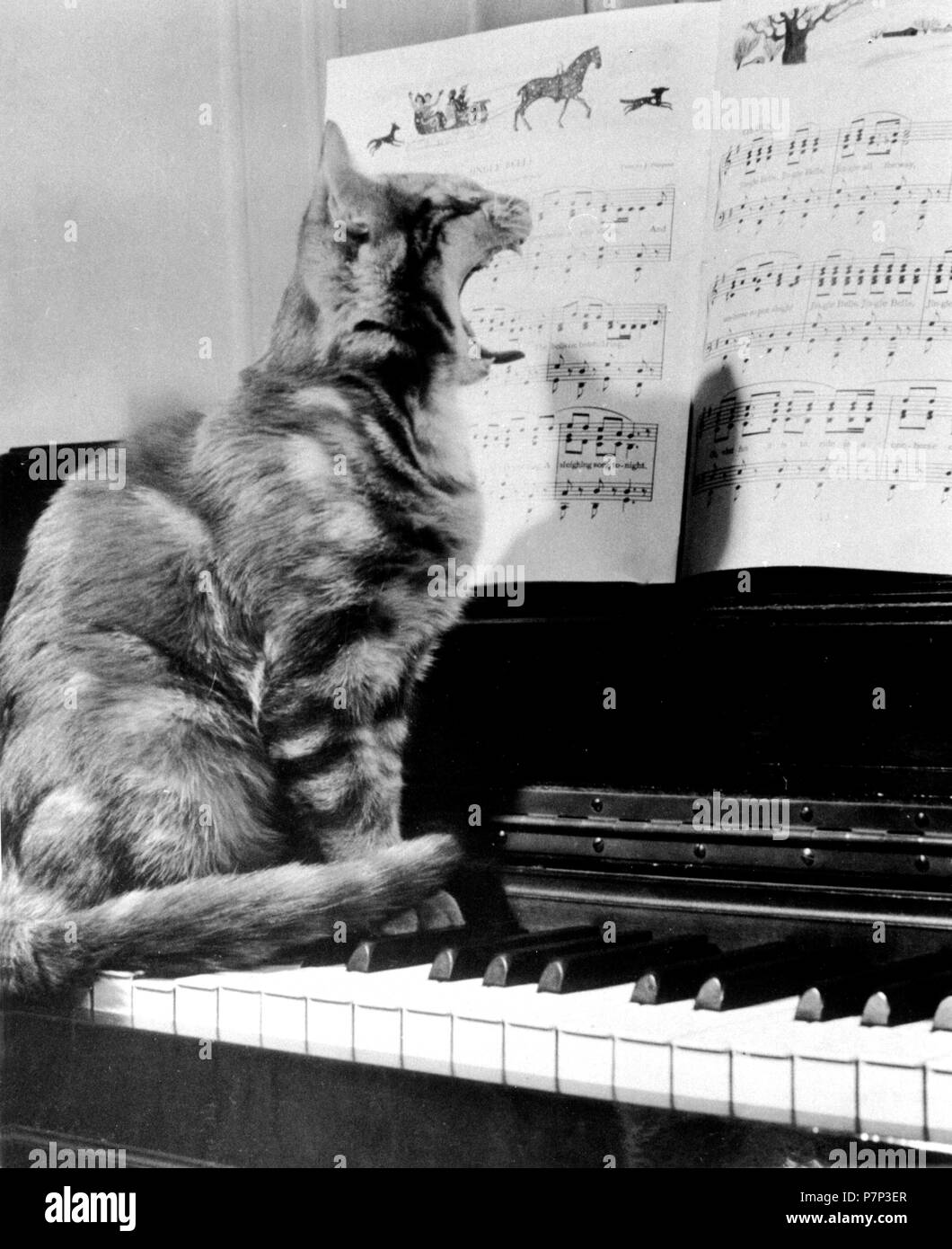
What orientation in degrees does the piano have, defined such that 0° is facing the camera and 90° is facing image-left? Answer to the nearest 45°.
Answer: approximately 45°

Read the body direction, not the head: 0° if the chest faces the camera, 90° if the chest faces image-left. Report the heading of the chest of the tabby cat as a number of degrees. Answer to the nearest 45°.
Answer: approximately 270°
